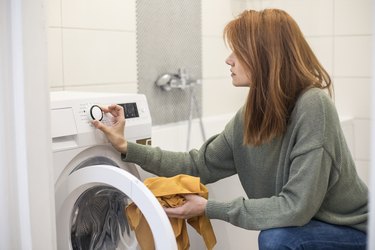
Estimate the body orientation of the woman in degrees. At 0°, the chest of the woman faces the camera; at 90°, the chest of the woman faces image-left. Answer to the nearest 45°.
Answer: approximately 90°

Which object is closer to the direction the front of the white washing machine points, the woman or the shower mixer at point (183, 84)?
the woman

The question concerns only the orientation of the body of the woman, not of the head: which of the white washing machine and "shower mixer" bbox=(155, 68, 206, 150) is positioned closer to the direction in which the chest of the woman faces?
the white washing machine

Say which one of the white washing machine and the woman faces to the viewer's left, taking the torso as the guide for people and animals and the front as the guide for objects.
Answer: the woman

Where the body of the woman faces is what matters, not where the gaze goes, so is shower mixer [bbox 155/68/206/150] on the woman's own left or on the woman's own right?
on the woman's own right

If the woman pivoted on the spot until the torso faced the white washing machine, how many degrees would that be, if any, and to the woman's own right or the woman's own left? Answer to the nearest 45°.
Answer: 0° — they already face it

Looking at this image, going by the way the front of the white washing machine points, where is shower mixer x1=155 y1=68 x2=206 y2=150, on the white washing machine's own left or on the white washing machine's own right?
on the white washing machine's own left

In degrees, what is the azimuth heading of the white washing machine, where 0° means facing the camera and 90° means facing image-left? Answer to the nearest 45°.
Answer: approximately 315°

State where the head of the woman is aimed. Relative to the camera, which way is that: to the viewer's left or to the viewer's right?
to the viewer's left

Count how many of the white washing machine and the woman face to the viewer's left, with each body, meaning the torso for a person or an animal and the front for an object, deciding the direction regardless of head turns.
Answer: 1
